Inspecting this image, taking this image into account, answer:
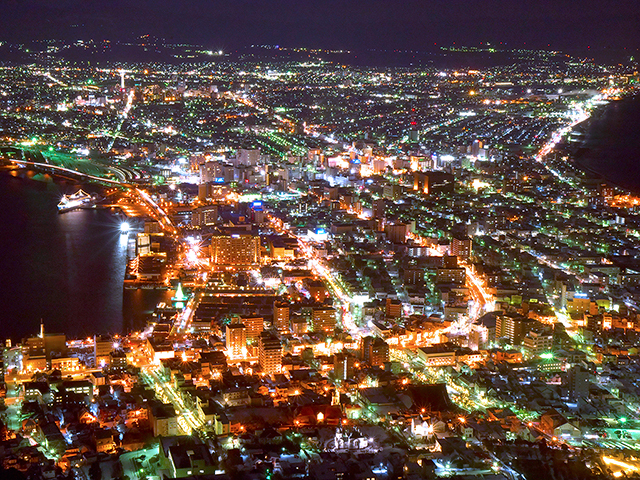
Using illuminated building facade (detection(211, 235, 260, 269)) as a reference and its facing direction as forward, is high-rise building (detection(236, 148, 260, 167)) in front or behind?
behind

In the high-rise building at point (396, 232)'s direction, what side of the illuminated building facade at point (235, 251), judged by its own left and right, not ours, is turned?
left

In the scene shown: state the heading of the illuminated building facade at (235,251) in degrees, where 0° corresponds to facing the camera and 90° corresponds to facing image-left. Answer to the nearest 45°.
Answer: approximately 0°

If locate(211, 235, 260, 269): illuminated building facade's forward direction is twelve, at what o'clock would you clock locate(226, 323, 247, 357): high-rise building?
The high-rise building is roughly at 12 o'clock from the illuminated building facade.

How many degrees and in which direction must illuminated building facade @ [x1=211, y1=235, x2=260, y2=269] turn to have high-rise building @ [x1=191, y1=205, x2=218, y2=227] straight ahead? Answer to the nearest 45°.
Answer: approximately 180°

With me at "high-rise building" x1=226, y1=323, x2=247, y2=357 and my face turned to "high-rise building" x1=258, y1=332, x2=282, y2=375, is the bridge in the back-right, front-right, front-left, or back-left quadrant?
back-left

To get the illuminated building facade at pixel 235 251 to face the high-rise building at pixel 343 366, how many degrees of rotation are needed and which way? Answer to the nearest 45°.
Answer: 0° — it already faces it

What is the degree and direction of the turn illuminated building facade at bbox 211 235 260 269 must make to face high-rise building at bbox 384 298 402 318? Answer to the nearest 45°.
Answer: approximately 45° to its left

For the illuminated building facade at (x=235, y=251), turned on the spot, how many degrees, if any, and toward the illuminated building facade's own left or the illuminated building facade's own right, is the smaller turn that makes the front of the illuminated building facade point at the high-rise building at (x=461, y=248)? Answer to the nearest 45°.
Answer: approximately 90° to the illuminated building facade's own left

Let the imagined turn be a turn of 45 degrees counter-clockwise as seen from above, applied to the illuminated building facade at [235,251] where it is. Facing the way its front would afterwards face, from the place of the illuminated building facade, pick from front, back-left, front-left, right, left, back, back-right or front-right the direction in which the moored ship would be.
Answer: back
